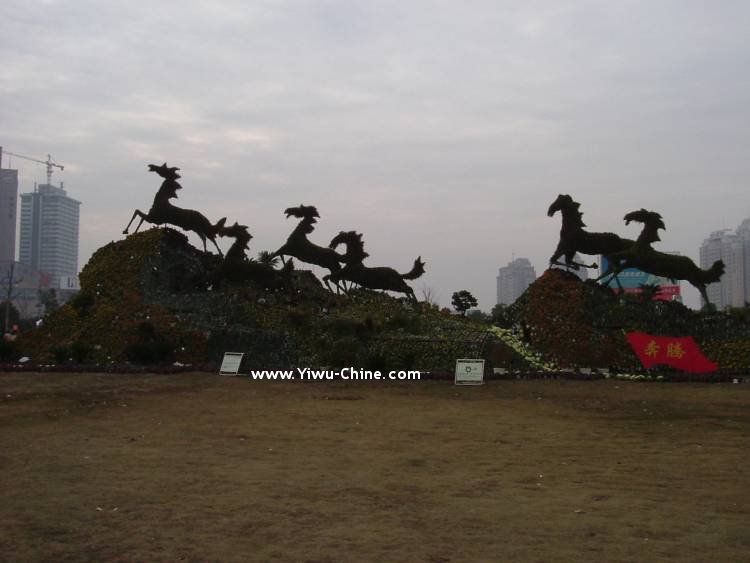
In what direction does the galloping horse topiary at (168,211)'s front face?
to the viewer's left

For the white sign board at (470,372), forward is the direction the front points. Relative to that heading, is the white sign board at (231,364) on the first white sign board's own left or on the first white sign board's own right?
on the first white sign board's own right

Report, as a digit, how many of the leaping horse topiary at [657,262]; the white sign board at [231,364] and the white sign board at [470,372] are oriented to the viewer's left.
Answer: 1

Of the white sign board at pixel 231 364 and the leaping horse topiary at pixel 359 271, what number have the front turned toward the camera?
1

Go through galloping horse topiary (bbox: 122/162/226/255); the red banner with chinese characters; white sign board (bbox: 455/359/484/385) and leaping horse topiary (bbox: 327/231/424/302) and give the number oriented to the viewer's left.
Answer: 2

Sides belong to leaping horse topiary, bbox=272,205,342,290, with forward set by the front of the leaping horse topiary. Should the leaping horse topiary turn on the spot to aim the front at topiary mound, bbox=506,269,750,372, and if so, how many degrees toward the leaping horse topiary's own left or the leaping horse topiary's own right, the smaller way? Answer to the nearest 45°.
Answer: approximately 135° to the leaping horse topiary's own left

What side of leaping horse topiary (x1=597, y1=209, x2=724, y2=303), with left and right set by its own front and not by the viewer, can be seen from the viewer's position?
left

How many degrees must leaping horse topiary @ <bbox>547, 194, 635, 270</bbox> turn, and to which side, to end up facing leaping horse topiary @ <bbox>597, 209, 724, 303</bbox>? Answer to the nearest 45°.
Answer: approximately 180°

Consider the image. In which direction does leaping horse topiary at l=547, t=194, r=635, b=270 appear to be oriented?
to the viewer's left

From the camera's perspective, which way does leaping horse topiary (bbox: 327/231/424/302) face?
to the viewer's left

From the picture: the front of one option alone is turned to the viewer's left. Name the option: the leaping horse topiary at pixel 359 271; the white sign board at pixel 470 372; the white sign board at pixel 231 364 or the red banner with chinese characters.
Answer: the leaping horse topiary

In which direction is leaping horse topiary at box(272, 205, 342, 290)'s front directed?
to the viewer's left

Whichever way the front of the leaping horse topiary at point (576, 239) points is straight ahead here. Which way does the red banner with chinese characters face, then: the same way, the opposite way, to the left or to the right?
to the left
